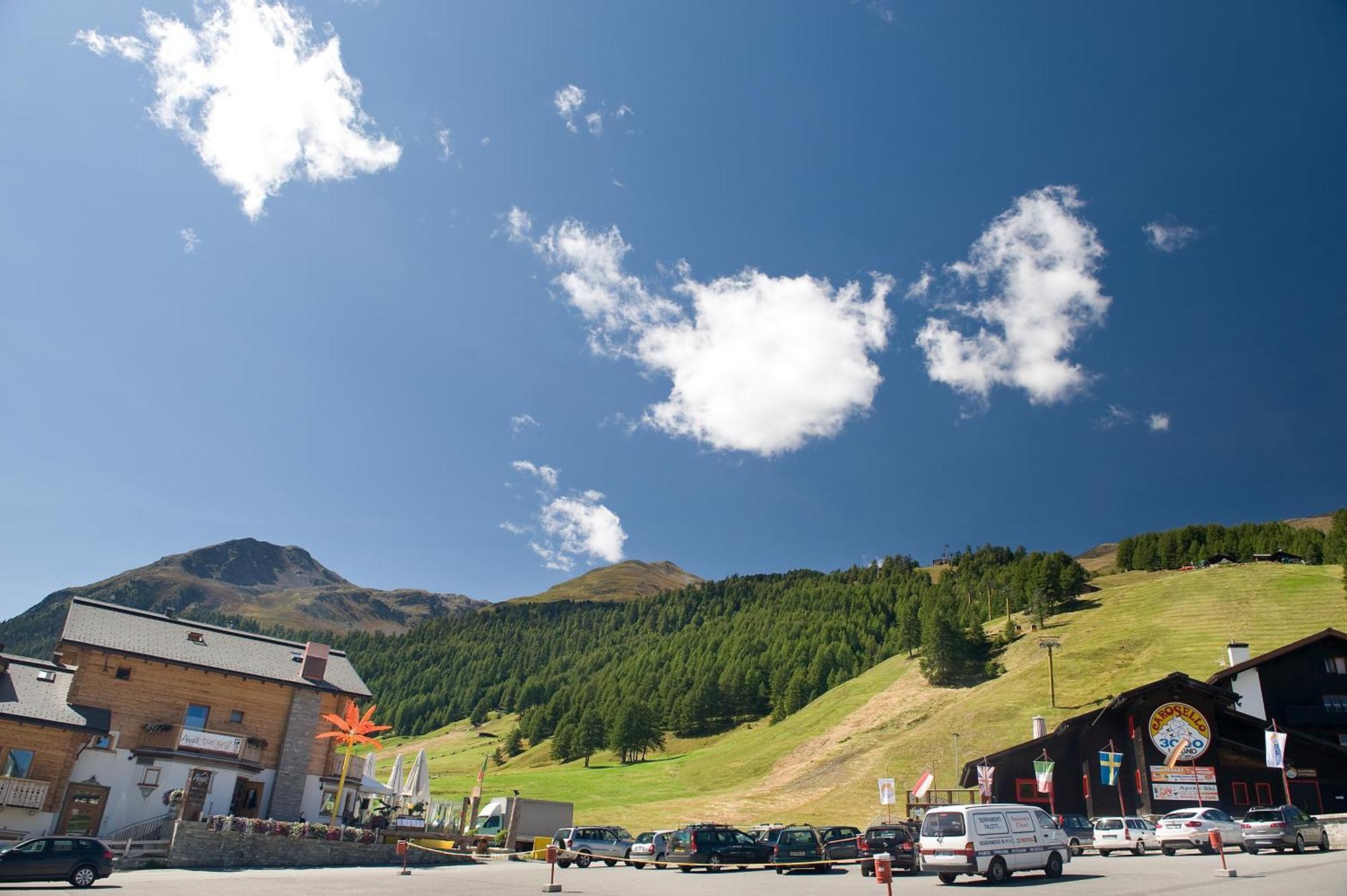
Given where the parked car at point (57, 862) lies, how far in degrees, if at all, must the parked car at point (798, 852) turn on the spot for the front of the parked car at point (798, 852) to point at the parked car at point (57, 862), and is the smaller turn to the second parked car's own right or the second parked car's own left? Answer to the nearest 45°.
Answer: approximately 135° to the second parked car's own left

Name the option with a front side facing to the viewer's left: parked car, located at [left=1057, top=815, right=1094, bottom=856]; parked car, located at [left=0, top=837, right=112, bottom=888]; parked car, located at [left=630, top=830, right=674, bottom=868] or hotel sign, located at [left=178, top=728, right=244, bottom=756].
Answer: parked car, located at [left=0, top=837, right=112, bottom=888]

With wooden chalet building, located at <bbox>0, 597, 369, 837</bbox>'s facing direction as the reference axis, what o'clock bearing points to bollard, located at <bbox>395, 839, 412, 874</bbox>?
The bollard is roughly at 11 o'clock from the wooden chalet building.

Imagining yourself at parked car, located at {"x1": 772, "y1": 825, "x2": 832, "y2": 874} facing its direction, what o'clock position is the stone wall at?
The stone wall is roughly at 9 o'clock from the parked car.

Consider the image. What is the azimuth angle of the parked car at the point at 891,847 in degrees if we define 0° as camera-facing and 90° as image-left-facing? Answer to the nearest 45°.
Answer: approximately 180°

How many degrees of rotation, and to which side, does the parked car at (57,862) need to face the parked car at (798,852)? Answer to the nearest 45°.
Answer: approximately 180°

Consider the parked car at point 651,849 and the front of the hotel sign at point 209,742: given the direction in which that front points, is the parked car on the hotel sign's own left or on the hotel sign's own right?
on the hotel sign's own left
